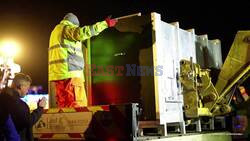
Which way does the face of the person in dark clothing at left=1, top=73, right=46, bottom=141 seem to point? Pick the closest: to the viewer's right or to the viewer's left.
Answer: to the viewer's right

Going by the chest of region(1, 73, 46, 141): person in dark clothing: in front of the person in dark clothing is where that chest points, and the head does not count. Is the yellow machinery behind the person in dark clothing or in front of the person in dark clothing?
in front

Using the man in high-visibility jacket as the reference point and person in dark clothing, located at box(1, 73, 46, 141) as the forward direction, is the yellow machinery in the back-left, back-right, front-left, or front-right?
back-left

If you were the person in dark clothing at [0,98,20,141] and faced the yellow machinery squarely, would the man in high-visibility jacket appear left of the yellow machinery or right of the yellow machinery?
left

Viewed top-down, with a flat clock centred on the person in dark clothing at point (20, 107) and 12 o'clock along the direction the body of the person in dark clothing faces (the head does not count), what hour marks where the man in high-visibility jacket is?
The man in high-visibility jacket is roughly at 10 o'clock from the person in dark clothing.

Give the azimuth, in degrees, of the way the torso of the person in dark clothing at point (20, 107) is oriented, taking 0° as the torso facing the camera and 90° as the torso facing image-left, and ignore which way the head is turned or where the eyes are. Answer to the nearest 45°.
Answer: approximately 270°
